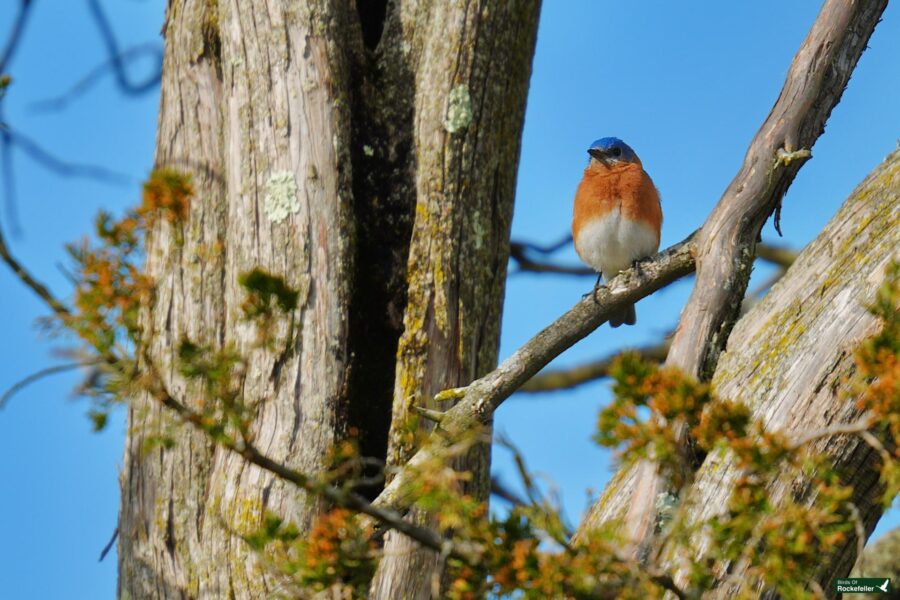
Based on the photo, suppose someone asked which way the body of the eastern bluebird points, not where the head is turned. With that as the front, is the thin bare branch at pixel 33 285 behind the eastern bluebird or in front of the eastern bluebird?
in front

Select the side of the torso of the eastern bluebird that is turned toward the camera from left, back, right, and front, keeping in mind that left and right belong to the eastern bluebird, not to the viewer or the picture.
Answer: front

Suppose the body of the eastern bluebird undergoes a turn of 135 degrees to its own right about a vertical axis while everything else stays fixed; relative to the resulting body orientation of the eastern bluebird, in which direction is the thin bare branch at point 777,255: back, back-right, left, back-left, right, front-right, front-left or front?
right
